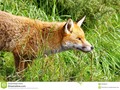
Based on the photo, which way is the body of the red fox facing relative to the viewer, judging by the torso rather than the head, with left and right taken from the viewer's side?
facing to the right of the viewer
